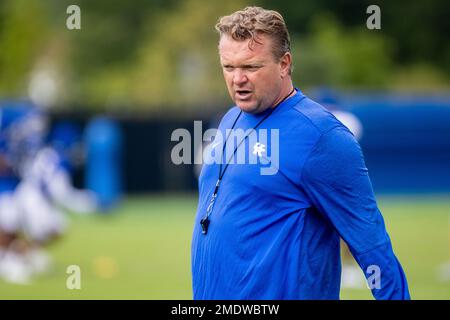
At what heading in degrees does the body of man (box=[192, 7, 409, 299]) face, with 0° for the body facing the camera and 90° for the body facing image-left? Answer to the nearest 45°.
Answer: approximately 45°
